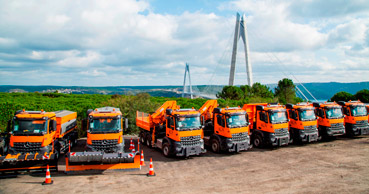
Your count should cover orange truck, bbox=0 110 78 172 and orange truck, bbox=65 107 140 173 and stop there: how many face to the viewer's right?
0

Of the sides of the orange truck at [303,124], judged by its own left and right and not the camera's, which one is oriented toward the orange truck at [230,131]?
right

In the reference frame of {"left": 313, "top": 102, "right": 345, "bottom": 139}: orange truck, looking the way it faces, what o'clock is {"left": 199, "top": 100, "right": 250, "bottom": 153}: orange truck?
{"left": 199, "top": 100, "right": 250, "bottom": 153}: orange truck is roughly at 3 o'clock from {"left": 313, "top": 102, "right": 345, "bottom": 139}: orange truck.

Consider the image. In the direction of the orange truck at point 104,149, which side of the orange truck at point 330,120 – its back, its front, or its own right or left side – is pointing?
right

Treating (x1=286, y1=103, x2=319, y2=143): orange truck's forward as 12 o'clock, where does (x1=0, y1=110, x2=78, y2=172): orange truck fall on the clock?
(x1=0, y1=110, x2=78, y2=172): orange truck is roughly at 3 o'clock from (x1=286, y1=103, x2=319, y2=143): orange truck.

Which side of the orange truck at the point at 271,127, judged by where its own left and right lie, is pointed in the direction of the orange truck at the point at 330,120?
left

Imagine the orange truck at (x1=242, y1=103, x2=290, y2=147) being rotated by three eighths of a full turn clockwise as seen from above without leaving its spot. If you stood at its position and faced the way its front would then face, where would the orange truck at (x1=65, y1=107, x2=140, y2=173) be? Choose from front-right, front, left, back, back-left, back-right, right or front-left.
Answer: front-left

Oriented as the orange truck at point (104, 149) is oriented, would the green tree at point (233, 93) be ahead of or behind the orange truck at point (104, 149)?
behind

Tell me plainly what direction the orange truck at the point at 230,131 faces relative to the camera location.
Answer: facing the viewer and to the right of the viewer

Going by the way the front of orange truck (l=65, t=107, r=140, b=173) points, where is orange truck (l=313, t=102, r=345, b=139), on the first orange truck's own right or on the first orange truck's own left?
on the first orange truck's own left

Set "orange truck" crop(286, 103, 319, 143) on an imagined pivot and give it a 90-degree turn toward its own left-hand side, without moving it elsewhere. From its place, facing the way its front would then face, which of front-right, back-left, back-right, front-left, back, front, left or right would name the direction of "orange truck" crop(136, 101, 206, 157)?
back

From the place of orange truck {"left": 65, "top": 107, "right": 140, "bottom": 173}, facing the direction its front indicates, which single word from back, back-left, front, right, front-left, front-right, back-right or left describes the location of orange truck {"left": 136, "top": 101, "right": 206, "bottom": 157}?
left

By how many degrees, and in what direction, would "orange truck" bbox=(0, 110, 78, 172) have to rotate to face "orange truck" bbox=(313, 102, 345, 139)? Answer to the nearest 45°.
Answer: approximately 135° to its left

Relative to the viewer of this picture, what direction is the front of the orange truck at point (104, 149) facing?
facing the viewer

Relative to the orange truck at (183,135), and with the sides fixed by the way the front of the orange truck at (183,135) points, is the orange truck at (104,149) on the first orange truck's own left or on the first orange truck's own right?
on the first orange truck's own right

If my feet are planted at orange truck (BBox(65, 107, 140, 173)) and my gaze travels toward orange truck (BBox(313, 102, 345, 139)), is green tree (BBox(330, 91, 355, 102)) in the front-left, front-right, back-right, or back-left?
front-left

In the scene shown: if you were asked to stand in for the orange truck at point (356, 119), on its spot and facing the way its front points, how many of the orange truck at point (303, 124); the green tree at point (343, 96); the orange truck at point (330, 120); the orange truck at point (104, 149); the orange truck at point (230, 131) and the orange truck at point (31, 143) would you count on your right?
5

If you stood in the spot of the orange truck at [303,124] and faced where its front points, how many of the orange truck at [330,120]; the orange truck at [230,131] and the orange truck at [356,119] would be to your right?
1
